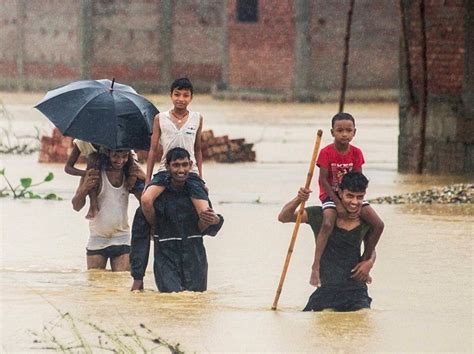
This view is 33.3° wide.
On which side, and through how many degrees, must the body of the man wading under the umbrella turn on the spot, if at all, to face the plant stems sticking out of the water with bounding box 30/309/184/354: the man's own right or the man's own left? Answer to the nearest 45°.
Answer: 0° — they already face it

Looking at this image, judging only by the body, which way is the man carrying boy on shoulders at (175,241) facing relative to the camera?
toward the camera

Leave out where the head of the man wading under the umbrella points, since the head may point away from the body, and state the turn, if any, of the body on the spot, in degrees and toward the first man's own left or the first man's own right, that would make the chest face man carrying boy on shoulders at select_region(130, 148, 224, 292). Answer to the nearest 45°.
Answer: approximately 45° to the first man's own left

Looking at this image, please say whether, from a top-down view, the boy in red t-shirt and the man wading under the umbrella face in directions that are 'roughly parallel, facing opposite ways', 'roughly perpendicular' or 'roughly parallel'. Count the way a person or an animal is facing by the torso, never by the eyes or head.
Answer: roughly parallel

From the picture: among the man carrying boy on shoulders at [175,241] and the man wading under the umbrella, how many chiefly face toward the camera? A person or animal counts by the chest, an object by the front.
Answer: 2

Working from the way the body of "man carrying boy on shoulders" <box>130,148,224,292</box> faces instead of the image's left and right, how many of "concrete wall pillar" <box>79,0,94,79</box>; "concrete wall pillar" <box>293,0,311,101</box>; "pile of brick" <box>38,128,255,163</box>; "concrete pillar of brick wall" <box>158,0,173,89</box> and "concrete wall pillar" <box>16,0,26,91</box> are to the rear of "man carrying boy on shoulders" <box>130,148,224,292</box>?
5

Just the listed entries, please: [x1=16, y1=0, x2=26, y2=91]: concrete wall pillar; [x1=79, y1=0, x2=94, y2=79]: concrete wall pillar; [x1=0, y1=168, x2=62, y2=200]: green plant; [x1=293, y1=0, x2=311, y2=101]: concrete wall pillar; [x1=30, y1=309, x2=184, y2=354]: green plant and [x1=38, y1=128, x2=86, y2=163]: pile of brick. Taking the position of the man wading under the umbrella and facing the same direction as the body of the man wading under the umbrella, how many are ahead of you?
1

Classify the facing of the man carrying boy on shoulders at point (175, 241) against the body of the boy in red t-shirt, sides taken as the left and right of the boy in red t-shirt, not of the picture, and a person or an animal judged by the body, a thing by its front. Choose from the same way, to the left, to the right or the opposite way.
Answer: the same way

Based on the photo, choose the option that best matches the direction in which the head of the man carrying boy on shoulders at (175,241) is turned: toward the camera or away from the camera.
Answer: toward the camera

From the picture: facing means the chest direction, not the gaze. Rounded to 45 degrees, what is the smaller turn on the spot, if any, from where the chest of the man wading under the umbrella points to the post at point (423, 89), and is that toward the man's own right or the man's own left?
approximately 135° to the man's own left

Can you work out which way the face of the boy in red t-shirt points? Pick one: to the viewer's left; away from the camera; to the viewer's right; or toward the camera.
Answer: toward the camera

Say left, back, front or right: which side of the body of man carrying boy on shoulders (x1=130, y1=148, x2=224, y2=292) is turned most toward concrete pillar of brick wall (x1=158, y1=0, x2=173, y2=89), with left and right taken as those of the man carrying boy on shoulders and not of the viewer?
back

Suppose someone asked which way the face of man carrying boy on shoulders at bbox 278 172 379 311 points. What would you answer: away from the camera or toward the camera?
toward the camera

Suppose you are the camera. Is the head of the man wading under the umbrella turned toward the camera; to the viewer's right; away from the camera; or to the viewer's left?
toward the camera

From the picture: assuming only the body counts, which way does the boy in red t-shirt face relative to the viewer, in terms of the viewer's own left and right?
facing the viewer
